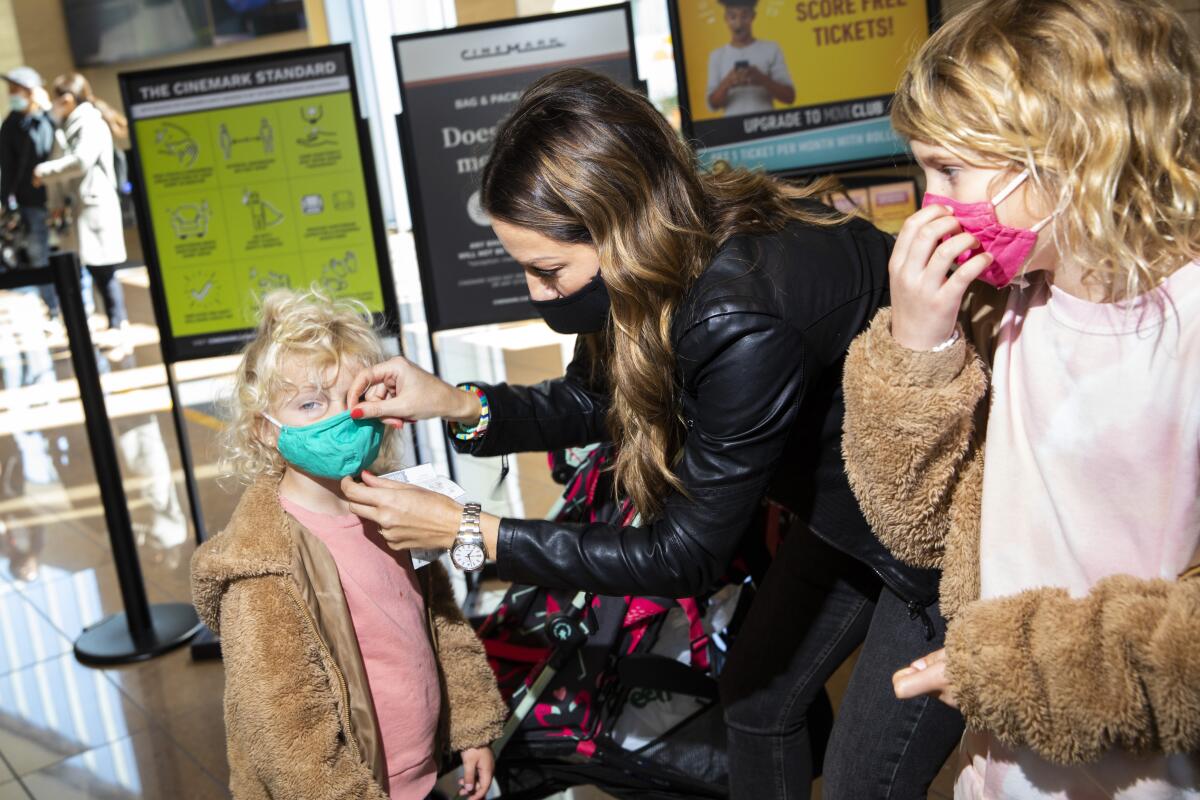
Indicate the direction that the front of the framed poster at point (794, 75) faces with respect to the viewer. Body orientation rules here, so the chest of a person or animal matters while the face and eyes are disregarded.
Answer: facing the viewer

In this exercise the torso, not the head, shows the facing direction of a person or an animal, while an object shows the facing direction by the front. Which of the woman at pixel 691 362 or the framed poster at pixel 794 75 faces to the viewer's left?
the woman

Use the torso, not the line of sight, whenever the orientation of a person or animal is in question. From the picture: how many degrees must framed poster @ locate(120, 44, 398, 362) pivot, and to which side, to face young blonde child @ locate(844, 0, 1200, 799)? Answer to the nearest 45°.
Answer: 0° — it already faces them

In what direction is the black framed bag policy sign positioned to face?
toward the camera

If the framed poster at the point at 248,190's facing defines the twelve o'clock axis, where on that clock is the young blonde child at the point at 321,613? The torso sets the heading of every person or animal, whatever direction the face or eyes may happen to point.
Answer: The young blonde child is roughly at 12 o'clock from the framed poster.

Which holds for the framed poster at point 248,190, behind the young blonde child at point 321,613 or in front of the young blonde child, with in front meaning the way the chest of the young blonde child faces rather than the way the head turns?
behind

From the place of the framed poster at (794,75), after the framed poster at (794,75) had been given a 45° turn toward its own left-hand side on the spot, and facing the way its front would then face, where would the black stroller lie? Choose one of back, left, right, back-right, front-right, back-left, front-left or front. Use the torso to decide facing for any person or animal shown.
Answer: front-right

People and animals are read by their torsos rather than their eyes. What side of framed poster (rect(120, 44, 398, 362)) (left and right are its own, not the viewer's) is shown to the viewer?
front

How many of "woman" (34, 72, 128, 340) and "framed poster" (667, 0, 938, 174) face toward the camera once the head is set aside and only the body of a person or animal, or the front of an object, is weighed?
1

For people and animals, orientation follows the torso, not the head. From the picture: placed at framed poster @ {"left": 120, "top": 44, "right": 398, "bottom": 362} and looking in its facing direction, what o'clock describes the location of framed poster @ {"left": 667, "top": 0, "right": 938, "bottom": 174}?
framed poster @ {"left": 667, "top": 0, "right": 938, "bottom": 174} is roughly at 9 o'clock from framed poster @ {"left": 120, "top": 44, "right": 398, "bottom": 362}.

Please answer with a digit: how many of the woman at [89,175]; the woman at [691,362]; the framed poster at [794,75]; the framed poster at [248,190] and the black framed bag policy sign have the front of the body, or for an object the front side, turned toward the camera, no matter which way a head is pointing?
3

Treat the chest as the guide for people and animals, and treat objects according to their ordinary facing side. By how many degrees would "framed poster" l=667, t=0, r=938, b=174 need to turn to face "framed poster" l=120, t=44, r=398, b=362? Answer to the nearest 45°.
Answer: approximately 45° to its right

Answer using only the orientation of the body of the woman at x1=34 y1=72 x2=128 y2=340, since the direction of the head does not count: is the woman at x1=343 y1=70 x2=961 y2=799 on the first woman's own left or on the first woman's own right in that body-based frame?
on the first woman's own left

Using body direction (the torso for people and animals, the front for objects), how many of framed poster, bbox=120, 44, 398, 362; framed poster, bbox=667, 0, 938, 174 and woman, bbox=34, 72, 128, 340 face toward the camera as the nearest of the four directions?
2

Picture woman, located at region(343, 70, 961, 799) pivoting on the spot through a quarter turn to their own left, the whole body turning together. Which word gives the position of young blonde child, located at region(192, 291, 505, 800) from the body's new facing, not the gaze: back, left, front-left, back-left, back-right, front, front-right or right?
right

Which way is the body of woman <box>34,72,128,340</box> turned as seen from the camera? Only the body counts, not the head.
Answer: to the viewer's left
